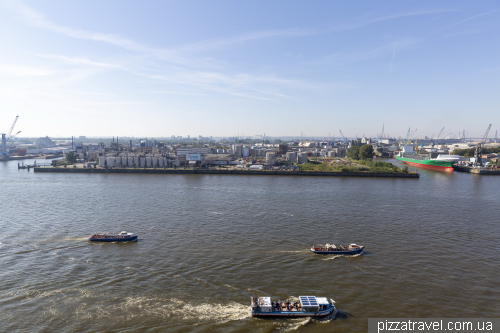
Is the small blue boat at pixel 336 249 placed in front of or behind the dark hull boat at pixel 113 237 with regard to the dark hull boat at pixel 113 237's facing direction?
in front

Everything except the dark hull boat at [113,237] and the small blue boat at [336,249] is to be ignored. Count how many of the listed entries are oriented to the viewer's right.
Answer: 2

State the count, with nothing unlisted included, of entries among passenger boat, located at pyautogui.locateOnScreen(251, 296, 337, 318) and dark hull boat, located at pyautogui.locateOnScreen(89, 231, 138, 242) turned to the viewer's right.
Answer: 2

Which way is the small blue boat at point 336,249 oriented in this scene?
to the viewer's right

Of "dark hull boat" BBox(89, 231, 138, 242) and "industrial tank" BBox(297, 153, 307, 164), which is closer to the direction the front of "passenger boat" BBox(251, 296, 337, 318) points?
the industrial tank

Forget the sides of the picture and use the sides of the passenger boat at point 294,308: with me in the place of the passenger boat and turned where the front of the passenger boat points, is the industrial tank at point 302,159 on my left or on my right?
on my left

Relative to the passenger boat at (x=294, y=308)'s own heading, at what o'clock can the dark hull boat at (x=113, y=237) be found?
The dark hull boat is roughly at 7 o'clock from the passenger boat.

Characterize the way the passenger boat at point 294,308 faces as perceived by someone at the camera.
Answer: facing to the right of the viewer

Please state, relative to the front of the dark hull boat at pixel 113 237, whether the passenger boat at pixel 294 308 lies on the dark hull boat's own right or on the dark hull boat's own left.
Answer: on the dark hull boat's own right

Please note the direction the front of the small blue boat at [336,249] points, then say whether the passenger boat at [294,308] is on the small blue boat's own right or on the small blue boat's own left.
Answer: on the small blue boat's own right

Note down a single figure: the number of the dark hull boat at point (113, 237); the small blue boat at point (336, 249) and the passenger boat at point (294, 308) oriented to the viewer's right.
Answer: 3

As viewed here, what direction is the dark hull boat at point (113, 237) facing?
to the viewer's right

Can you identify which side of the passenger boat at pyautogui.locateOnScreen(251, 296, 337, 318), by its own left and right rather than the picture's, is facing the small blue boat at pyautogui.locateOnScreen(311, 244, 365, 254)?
left
